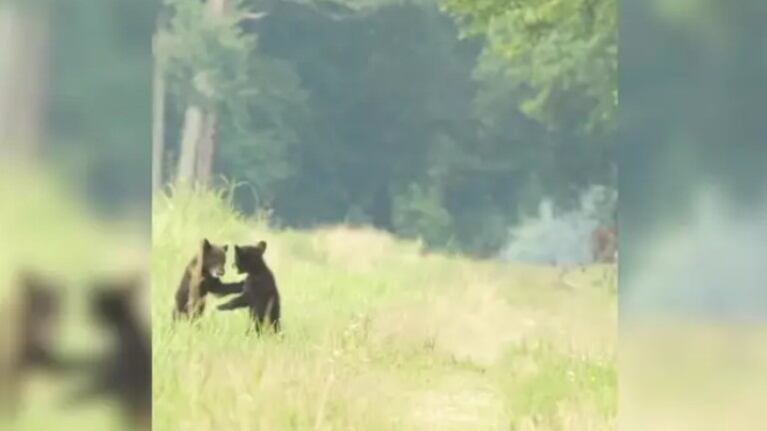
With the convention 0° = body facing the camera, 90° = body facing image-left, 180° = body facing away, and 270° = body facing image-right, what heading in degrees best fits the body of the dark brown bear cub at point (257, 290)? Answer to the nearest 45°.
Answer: approximately 90°
